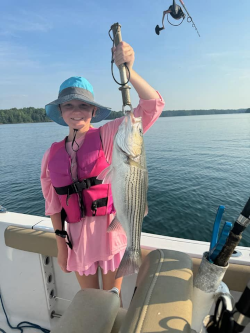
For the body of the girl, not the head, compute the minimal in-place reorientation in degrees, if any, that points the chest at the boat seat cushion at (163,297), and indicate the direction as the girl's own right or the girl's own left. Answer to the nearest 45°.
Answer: approximately 45° to the girl's own left

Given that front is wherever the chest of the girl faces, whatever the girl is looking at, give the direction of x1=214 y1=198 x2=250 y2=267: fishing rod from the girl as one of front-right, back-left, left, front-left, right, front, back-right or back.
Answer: front-left

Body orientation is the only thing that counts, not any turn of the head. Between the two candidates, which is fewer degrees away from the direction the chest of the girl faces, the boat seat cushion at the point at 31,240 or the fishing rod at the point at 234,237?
the fishing rod

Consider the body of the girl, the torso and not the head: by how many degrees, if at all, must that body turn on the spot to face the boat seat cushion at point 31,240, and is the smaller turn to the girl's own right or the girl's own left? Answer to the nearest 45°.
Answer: approximately 135° to the girl's own right

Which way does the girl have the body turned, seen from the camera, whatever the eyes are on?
toward the camera

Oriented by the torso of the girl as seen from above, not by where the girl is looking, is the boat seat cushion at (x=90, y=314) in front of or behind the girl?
in front
